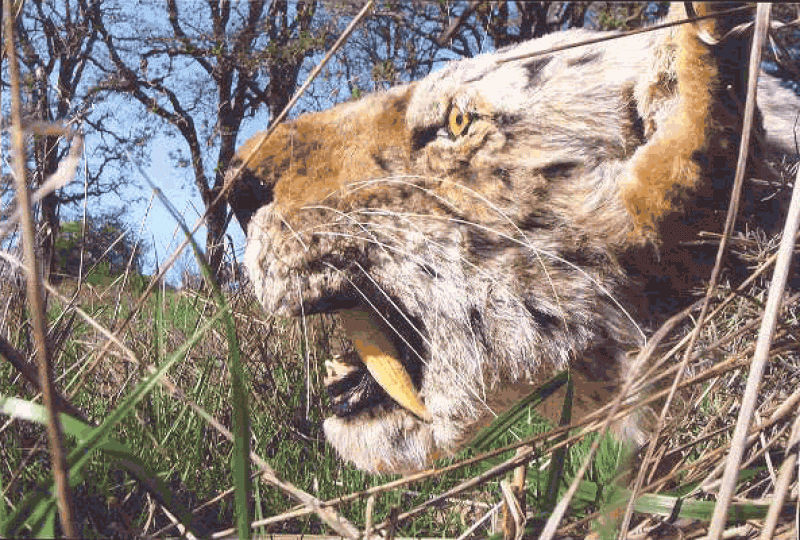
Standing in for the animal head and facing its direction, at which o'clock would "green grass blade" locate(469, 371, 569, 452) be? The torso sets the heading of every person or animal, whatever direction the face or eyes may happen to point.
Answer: The green grass blade is roughly at 9 o'clock from the animal head.

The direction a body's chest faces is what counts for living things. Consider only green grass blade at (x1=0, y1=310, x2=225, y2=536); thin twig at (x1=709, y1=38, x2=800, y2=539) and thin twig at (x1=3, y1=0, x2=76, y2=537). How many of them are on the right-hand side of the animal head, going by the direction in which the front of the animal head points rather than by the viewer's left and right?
0

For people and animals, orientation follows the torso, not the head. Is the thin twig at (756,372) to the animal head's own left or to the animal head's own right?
on its left

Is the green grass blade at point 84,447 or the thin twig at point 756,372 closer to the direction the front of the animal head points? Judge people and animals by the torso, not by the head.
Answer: the green grass blade

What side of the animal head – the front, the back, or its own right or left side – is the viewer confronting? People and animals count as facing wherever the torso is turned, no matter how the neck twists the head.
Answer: left

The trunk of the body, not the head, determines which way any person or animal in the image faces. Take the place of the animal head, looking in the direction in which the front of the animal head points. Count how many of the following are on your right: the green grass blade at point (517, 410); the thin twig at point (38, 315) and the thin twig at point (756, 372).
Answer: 0

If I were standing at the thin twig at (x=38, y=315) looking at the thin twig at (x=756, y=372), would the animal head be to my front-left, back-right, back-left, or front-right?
front-left

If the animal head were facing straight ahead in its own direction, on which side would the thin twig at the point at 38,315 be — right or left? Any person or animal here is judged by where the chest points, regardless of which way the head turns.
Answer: on its left

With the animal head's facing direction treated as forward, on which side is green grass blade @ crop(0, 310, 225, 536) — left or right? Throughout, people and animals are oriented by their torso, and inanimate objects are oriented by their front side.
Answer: on its left
